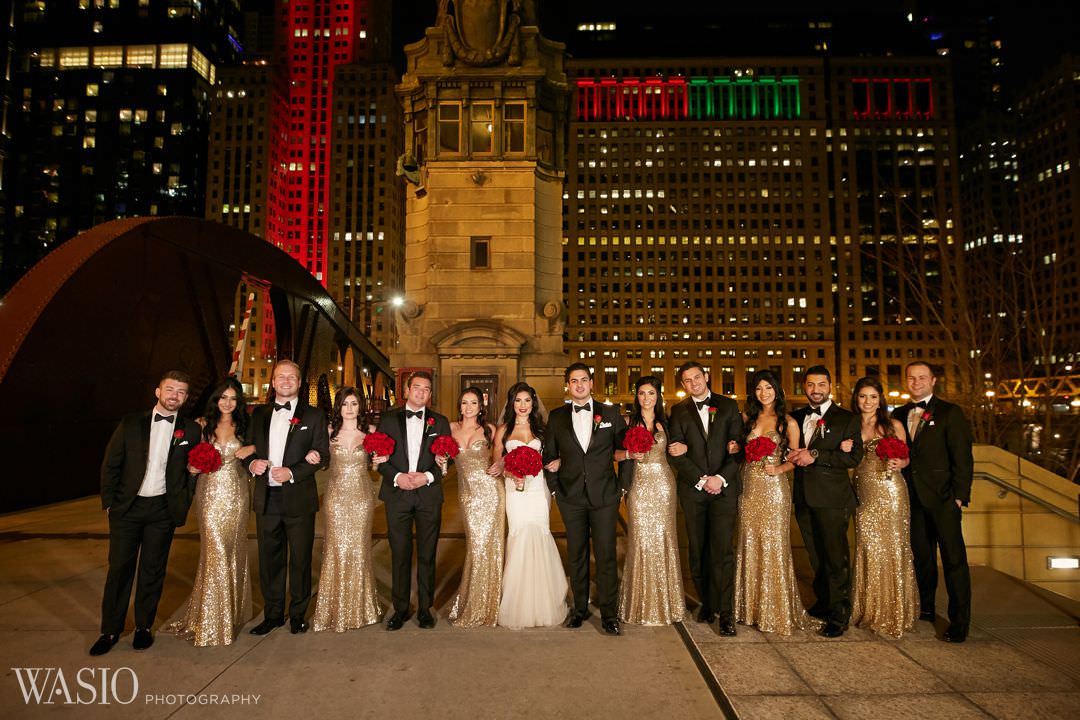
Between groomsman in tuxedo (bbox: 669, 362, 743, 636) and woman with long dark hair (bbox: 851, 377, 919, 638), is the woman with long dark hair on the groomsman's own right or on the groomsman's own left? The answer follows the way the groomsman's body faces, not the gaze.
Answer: on the groomsman's own left

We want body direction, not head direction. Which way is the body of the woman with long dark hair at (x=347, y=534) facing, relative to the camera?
toward the camera

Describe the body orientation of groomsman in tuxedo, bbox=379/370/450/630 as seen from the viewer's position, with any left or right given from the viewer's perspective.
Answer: facing the viewer

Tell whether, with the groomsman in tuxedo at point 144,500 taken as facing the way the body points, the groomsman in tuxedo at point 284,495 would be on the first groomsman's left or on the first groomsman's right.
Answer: on the first groomsman's left

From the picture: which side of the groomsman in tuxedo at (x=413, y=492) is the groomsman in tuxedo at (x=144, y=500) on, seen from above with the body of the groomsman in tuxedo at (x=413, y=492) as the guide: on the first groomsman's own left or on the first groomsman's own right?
on the first groomsman's own right

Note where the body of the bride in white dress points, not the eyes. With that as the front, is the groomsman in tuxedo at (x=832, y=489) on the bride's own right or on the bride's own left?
on the bride's own left

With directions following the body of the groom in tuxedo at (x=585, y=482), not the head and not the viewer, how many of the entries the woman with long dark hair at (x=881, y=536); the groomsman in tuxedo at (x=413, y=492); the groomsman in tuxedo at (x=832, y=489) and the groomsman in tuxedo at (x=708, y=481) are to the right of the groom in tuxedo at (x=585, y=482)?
1

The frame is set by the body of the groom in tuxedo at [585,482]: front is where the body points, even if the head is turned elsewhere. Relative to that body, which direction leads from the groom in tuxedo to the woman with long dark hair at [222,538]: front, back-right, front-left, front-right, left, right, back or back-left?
right

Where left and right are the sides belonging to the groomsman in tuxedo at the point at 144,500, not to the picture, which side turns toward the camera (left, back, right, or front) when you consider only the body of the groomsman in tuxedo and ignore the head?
front

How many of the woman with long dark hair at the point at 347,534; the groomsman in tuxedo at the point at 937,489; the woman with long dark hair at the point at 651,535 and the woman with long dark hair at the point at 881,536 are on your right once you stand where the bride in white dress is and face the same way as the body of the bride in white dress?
1

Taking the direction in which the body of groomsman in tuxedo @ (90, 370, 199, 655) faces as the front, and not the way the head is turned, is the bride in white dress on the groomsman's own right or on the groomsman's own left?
on the groomsman's own left

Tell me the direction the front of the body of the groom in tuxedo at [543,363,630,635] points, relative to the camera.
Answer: toward the camera
